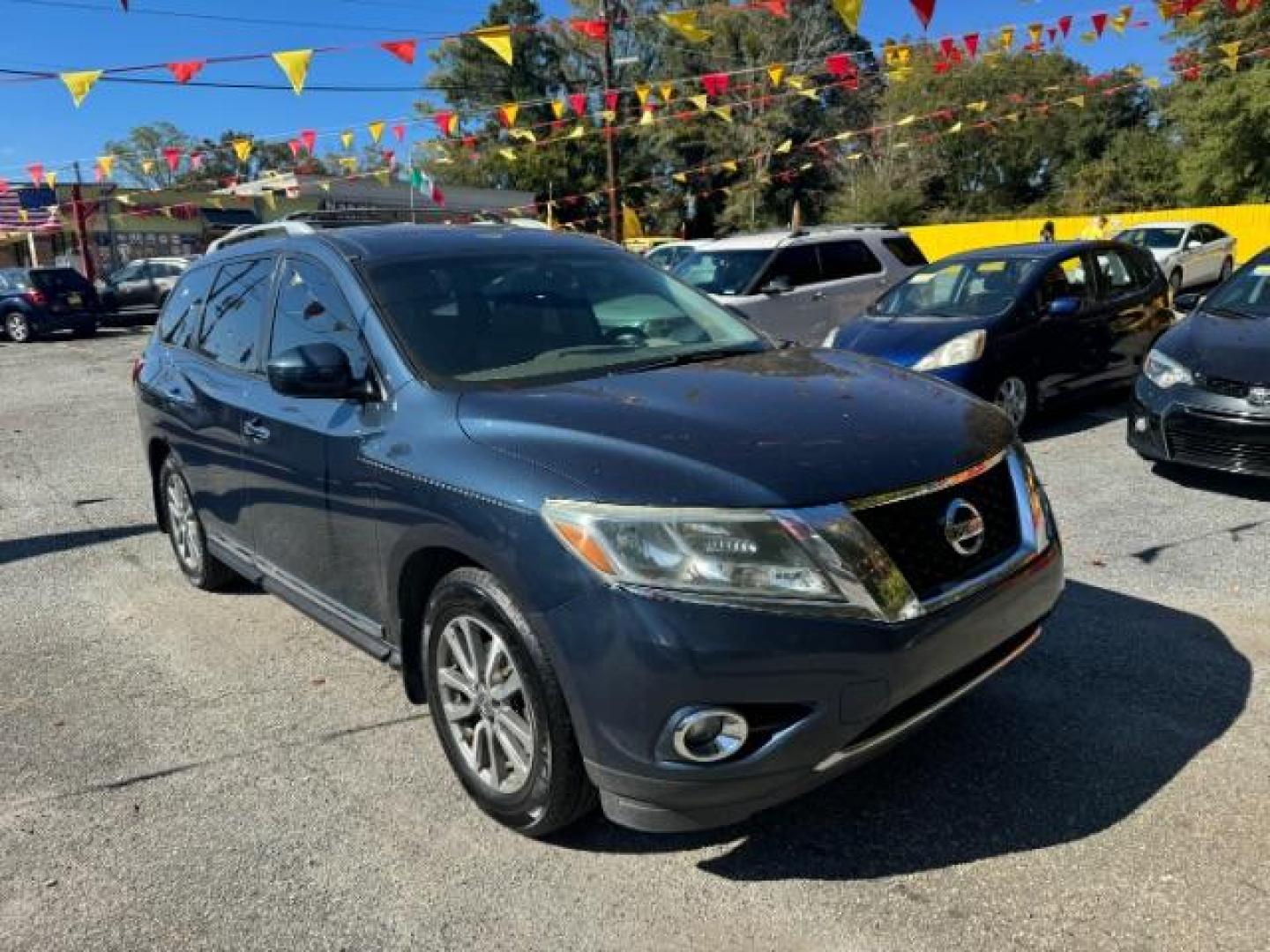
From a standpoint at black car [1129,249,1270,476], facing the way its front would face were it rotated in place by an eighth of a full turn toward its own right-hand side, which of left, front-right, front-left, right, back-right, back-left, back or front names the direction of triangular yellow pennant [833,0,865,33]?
front-right

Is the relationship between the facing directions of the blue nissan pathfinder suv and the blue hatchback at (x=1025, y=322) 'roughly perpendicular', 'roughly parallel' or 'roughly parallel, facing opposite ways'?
roughly perpendicular

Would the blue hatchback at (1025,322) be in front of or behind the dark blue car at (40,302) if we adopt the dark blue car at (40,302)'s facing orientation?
behind

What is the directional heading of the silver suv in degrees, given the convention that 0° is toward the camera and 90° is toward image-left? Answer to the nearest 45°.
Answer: approximately 45°

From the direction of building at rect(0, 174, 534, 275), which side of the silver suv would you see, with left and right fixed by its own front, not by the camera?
right

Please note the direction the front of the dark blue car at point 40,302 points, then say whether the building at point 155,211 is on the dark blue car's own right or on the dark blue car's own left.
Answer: on the dark blue car's own right

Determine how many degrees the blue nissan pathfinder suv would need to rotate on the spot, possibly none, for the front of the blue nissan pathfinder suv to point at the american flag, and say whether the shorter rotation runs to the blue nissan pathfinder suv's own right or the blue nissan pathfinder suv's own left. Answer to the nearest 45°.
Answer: approximately 180°

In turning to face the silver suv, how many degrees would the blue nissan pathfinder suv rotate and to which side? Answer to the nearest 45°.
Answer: approximately 135° to its left

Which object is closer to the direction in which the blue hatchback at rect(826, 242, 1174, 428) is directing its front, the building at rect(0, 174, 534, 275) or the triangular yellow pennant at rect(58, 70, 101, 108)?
the triangular yellow pennant

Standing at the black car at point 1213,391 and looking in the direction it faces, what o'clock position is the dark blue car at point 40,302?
the dark blue car at point 40,302 is roughly at 2 o'clock from the black car at point 1213,391.

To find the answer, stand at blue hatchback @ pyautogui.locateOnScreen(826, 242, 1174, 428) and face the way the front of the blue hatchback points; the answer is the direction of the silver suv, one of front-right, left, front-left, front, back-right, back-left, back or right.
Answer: right
